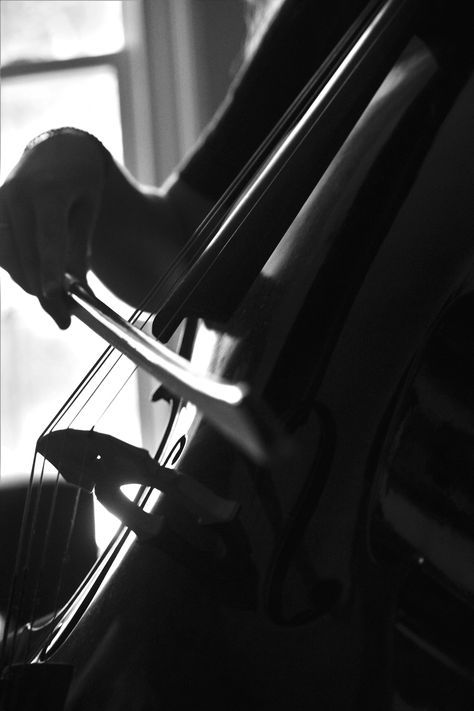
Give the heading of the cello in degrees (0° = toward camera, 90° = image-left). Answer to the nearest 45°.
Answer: approximately 45°
